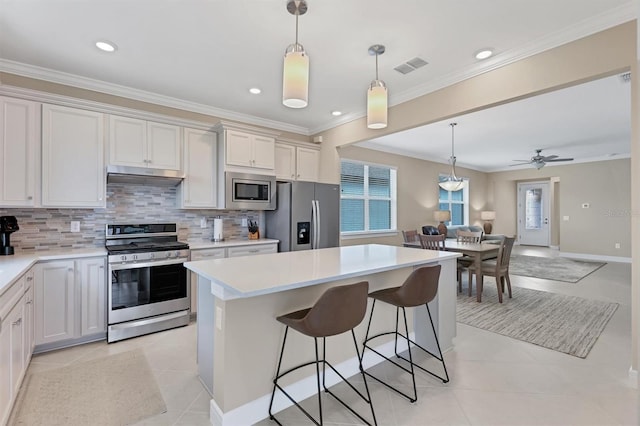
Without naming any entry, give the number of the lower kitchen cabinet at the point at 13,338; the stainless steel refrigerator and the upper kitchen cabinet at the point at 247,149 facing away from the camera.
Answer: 0

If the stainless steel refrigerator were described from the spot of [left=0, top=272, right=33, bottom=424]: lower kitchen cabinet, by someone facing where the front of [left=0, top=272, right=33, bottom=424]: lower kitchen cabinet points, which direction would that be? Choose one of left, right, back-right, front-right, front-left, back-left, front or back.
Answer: front

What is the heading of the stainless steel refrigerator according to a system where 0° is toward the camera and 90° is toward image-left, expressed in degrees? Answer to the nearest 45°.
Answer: approximately 315°

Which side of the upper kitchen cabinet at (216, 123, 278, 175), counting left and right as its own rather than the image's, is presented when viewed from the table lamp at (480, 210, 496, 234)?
left

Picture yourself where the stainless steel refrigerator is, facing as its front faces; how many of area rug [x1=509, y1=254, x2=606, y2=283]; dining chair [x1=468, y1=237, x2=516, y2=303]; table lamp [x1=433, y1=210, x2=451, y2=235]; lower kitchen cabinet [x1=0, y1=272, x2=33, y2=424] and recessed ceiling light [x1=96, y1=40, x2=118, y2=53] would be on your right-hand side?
2

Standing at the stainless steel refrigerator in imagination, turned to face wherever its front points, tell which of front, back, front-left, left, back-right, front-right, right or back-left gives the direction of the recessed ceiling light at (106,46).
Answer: right

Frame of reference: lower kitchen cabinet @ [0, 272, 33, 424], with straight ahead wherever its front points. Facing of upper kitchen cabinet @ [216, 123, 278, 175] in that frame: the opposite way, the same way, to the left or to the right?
to the right

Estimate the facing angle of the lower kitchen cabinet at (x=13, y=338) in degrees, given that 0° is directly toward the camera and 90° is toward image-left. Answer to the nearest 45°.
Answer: approximately 270°

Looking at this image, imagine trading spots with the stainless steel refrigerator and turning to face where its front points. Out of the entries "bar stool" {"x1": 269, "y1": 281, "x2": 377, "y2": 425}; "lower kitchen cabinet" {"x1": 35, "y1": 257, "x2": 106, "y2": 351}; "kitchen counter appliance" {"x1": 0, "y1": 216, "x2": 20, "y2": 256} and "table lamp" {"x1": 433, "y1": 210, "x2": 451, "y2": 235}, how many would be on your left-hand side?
1

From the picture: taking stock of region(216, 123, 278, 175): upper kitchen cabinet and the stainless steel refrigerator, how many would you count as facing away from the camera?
0

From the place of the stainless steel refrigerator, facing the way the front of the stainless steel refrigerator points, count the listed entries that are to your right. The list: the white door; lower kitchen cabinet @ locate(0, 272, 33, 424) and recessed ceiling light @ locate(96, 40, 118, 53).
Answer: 2

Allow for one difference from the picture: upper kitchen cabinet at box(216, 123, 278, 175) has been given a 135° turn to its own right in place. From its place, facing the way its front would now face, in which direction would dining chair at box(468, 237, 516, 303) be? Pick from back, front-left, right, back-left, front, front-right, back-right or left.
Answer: back

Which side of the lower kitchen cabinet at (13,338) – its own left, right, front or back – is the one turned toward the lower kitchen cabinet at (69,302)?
left

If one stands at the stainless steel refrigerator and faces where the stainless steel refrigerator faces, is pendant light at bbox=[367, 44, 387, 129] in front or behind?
in front

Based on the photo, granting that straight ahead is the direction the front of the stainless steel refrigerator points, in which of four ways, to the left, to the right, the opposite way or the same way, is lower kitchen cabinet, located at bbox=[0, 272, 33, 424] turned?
to the left
